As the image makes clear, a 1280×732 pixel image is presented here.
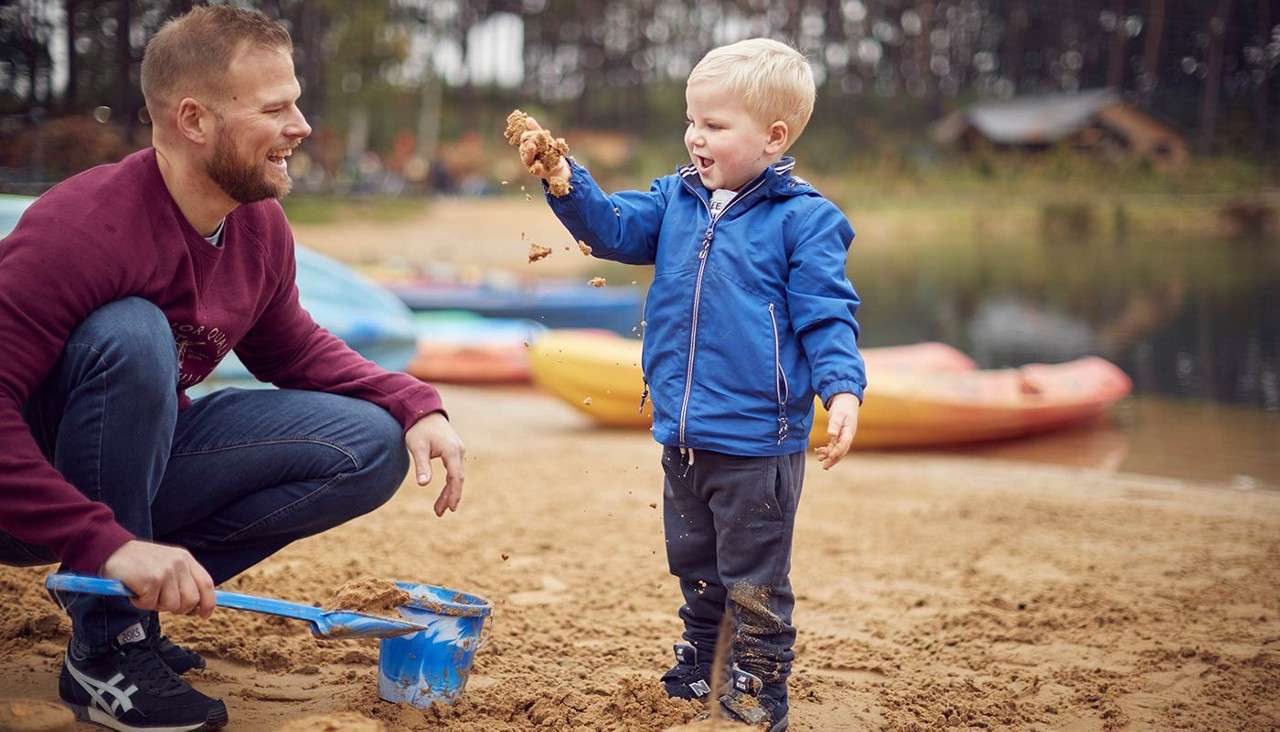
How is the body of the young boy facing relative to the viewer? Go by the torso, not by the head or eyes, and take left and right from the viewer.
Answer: facing the viewer and to the left of the viewer

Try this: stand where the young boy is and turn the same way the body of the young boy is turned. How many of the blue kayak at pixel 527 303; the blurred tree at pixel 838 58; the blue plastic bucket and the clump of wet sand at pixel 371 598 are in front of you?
2

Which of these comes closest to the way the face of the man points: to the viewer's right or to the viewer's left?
to the viewer's right

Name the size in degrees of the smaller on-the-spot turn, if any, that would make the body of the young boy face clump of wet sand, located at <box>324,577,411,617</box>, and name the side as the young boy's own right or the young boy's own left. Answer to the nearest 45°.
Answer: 0° — they already face it
